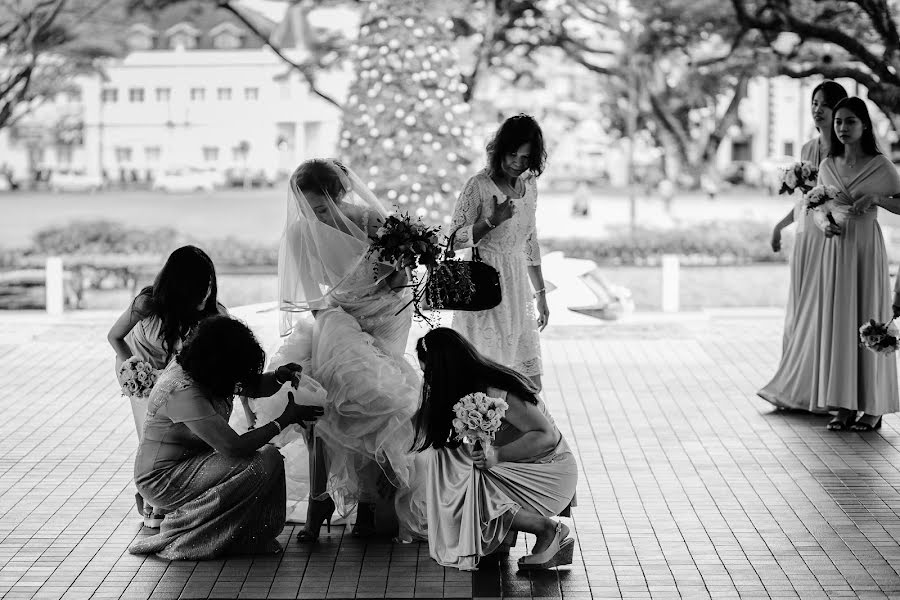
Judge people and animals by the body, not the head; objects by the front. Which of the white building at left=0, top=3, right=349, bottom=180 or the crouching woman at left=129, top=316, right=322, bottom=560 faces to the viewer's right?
the crouching woman

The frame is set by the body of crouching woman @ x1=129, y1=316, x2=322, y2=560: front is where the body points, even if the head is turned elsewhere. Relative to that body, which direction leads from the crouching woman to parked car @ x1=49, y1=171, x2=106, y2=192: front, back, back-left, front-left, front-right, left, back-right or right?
left

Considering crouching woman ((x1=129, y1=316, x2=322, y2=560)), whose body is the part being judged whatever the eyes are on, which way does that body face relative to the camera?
to the viewer's right

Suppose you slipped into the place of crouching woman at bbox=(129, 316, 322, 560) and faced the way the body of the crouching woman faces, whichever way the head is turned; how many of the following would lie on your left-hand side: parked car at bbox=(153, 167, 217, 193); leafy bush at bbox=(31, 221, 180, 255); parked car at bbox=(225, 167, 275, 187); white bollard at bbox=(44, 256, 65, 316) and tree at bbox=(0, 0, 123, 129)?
5

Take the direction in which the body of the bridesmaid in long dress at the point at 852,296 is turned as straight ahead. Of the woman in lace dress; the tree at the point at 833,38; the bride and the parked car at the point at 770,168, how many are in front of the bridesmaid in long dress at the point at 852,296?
2

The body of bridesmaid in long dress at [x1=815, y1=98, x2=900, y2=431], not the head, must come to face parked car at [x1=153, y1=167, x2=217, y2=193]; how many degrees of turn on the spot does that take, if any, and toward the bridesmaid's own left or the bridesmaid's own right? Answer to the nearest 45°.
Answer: approximately 90° to the bridesmaid's own right

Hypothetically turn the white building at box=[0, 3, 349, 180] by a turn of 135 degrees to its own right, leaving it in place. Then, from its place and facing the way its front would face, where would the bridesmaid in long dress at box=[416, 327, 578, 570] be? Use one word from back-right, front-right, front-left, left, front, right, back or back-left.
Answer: back-left

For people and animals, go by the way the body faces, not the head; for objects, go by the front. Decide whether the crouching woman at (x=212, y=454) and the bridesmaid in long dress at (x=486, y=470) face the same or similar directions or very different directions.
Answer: very different directions

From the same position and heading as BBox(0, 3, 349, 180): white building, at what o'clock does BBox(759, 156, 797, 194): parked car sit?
The parked car is roughly at 9 o'clock from the white building.
